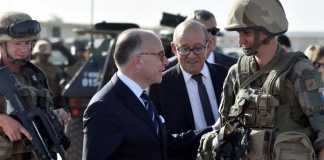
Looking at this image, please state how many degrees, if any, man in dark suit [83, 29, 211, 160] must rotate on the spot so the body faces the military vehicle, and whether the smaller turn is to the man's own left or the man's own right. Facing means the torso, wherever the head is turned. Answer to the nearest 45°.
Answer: approximately 135° to the man's own left

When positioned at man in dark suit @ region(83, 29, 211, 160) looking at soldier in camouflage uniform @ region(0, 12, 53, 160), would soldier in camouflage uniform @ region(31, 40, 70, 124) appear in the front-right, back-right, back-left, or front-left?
front-right

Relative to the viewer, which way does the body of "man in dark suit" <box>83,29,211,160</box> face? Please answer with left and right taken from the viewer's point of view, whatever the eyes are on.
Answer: facing the viewer and to the right of the viewer

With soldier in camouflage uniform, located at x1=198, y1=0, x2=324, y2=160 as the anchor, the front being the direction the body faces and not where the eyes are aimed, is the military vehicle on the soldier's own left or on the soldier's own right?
on the soldier's own right

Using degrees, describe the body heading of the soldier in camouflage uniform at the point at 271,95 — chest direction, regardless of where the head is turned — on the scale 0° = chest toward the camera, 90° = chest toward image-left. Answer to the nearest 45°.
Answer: approximately 45°

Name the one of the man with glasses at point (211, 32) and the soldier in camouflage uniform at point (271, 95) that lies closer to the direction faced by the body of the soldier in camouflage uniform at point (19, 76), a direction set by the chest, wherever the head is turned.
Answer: the soldier in camouflage uniform

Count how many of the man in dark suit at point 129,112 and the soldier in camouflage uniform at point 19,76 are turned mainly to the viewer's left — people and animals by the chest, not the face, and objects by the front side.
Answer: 0

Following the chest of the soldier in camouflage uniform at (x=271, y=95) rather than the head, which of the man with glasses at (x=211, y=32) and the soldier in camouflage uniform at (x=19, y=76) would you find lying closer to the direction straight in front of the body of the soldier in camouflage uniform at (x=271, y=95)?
the soldier in camouflage uniform

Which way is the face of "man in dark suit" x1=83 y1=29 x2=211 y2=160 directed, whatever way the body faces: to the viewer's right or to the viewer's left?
to the viewer's right

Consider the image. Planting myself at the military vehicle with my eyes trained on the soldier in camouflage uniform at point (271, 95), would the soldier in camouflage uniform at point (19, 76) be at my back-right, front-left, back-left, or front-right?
front-right

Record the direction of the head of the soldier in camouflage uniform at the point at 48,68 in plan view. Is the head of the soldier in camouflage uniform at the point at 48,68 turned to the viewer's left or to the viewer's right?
to the viewer's right
